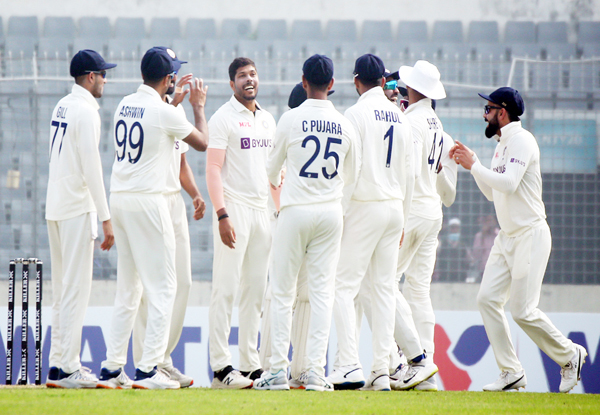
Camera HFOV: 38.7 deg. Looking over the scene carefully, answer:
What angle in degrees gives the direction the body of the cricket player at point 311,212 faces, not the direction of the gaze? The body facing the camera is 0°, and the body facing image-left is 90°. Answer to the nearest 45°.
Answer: approximately 180°

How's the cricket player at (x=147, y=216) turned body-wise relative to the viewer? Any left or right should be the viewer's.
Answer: facing away from the viewer and to the right of the viewer

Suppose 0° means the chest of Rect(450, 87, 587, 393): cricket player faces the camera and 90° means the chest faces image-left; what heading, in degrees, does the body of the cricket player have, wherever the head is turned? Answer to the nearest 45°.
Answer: approximately 90°

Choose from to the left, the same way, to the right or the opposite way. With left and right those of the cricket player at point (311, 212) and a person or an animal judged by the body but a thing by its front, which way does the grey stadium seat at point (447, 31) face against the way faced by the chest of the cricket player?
the opposite way

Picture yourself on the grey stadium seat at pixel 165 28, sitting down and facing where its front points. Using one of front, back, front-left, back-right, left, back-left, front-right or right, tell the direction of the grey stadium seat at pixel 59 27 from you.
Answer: right

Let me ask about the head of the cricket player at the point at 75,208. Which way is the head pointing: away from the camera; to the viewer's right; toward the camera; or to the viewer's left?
to the viewer's right

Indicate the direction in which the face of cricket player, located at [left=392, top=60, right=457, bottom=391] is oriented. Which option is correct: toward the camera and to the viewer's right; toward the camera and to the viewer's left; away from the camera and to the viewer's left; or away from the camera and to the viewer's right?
away from the camera and to the viewer's left

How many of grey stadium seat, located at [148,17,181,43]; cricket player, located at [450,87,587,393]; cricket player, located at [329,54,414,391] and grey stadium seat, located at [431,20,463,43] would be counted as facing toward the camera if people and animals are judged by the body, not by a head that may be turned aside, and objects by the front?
2

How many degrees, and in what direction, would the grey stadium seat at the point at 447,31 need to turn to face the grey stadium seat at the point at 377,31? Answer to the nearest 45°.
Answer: approximately 90° to its right

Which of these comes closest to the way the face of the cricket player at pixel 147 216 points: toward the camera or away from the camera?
away from the camera
